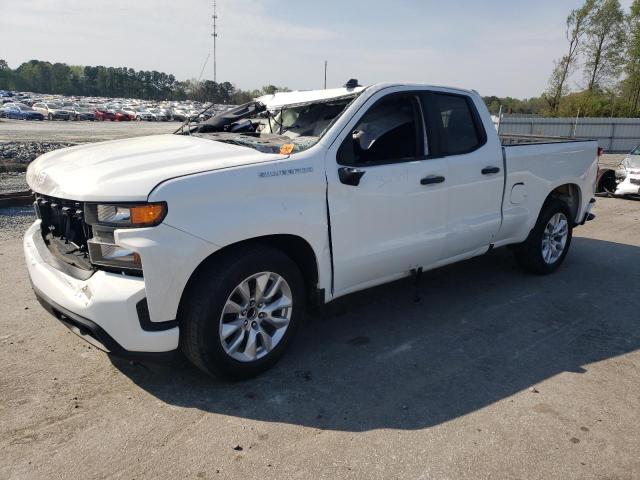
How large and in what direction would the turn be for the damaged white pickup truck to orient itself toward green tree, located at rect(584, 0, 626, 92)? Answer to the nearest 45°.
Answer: approximately 180°

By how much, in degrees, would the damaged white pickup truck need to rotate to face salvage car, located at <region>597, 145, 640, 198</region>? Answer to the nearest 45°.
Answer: approximately 180°

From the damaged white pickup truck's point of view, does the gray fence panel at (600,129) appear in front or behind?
behind

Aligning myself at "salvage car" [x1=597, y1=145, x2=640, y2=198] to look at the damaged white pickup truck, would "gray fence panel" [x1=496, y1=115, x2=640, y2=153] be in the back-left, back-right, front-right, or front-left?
back-right
